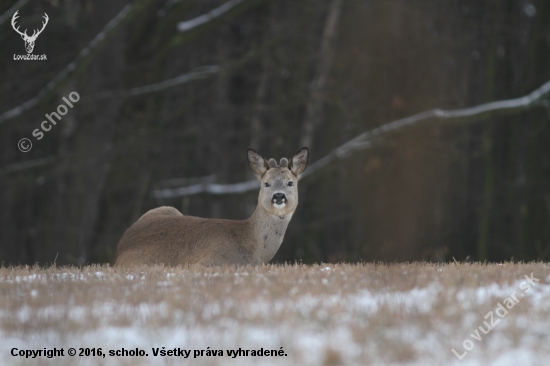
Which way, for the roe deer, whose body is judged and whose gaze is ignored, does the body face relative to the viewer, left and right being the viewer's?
facing to the right of the viewer

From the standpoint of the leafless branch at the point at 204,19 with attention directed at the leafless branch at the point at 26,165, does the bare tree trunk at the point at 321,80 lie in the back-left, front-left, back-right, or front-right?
back-right

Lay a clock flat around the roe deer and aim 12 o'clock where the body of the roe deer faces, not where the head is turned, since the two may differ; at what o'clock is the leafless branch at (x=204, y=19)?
The leafless branch is roughly at 9 o'clock from the roe deer.

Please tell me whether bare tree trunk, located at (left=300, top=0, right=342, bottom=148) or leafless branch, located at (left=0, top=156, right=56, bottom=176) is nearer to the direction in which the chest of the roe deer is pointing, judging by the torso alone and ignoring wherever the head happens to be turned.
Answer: the bare tree trunk

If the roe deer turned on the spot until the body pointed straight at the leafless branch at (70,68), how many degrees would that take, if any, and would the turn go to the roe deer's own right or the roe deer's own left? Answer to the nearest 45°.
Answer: approximately 135° to the roe deer's own left

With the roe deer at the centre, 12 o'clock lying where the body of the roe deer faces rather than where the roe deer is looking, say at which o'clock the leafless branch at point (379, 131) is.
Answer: The leafless branch is roughly at 10 o'clock from the roe deer.

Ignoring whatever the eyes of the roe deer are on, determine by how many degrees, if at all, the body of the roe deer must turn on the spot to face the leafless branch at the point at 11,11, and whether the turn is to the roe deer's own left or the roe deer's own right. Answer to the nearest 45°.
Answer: approximately 135° to the roe deer's own left

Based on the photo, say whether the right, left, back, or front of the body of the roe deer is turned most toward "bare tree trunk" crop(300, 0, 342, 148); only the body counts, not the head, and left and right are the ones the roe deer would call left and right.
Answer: left
